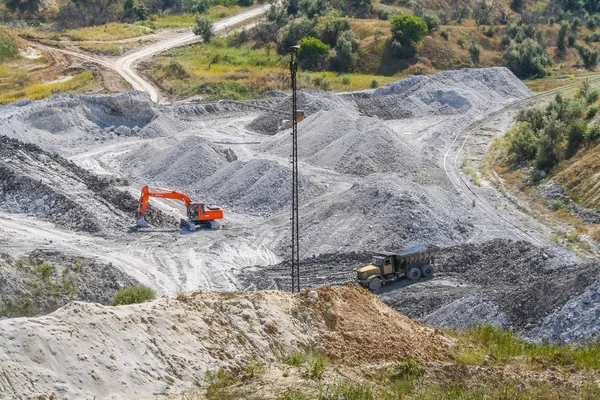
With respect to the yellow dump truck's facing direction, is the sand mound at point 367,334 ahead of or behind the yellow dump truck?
ahead

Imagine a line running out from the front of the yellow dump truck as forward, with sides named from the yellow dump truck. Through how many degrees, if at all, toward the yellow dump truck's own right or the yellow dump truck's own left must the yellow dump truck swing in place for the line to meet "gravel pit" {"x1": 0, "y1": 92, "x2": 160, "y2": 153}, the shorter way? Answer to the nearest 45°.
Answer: approximately 90° to the yellow dump truck's own right

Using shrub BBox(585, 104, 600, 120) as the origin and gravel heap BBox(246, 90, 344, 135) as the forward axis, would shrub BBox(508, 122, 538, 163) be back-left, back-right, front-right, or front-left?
front-left

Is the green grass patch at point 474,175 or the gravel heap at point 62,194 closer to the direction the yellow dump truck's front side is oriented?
the gravel heap

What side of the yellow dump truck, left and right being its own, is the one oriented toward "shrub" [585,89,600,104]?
back

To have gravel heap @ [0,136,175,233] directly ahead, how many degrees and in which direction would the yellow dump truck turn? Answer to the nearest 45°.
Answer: approximately 90° to its right

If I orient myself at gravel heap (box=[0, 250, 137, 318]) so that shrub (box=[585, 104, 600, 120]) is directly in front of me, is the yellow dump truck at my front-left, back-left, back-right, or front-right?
front-right

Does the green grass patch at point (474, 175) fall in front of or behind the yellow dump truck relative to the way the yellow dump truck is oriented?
behind

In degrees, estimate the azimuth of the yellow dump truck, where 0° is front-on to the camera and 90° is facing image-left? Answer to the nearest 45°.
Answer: approximately 45°

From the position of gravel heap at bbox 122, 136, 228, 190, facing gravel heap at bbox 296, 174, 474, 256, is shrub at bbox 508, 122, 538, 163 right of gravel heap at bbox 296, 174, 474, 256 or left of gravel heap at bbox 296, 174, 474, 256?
left

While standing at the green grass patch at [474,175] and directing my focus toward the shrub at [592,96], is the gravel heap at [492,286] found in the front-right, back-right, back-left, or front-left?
back-right

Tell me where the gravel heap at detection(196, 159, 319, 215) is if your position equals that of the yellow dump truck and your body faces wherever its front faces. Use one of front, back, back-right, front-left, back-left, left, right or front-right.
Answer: right

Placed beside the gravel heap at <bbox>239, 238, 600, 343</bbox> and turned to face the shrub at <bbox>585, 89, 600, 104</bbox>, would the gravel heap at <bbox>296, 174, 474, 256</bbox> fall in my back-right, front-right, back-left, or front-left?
front-left

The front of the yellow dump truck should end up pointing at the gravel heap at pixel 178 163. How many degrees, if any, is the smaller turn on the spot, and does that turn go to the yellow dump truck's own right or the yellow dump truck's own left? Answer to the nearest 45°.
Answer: approximately 90° to the yellow dump truck's own right
